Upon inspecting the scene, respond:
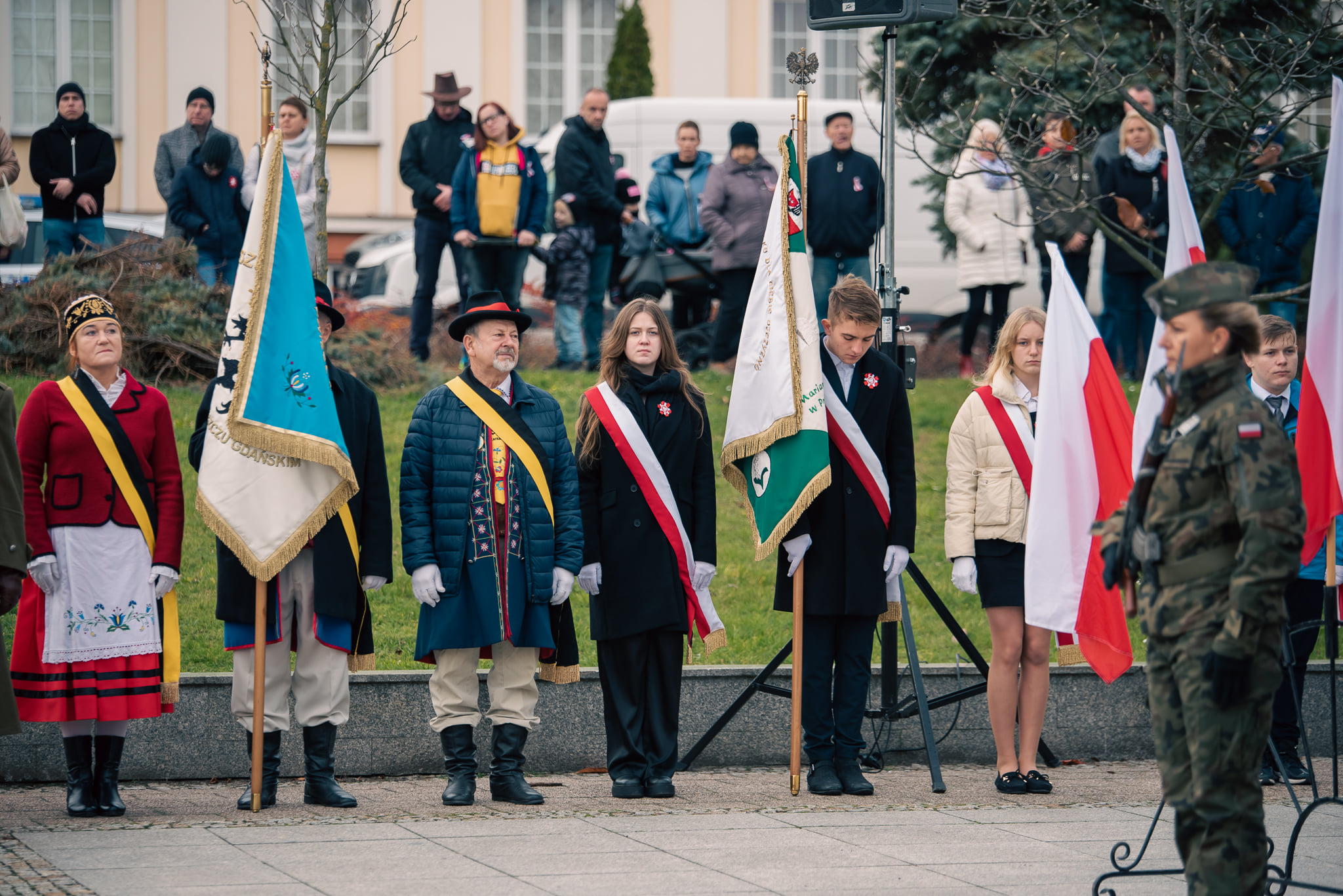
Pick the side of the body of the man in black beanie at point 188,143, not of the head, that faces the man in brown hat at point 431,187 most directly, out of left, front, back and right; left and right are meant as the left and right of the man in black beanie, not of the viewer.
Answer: left

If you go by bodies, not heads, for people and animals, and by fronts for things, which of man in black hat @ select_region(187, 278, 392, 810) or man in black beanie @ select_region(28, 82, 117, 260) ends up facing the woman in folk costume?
the man in black beanie

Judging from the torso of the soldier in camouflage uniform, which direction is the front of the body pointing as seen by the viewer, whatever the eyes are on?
to the viewer's left

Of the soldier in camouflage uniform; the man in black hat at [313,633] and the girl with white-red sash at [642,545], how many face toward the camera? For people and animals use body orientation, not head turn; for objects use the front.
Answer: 2

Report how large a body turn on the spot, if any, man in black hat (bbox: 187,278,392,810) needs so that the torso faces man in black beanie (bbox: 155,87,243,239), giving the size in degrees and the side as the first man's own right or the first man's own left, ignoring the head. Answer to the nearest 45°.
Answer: approximately 180°

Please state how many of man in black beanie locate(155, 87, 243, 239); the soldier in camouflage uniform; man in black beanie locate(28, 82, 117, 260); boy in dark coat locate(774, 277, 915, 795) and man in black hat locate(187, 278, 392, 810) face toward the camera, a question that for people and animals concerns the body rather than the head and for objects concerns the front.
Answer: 4

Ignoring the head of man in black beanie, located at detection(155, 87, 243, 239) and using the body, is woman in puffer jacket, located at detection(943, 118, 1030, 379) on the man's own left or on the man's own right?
on the man's own left

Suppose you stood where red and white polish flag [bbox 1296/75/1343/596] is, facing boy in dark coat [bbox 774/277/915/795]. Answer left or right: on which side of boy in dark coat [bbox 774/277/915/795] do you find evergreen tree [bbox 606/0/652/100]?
right

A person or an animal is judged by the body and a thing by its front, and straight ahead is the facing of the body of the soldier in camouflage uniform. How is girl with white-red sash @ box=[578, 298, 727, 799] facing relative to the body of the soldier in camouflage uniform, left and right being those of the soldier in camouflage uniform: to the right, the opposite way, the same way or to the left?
to the left
